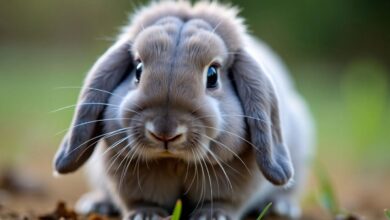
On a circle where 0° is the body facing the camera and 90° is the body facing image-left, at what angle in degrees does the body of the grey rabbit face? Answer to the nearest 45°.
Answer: approximately 0°
